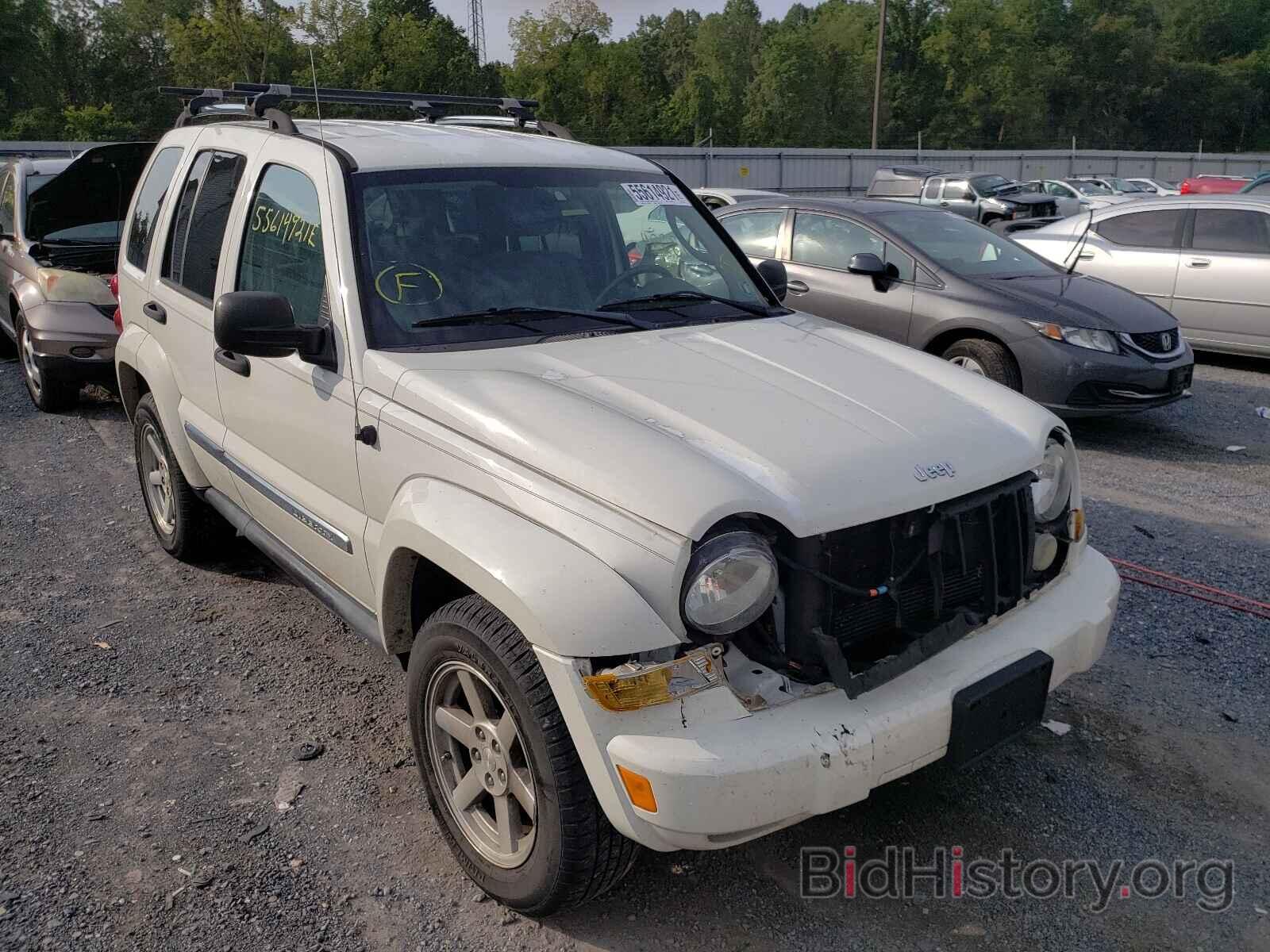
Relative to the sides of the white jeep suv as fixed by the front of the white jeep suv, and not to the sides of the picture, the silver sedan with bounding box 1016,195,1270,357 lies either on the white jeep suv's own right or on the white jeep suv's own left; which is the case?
on the white jeep suv's own left

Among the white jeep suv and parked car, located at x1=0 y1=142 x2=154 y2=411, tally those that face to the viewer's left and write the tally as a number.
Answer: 0

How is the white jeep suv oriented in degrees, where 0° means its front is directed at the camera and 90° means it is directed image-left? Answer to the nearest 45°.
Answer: approximately 315°

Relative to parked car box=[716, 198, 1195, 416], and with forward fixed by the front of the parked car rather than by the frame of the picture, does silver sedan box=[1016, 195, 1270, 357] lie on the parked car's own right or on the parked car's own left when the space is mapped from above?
on the parked car's own left

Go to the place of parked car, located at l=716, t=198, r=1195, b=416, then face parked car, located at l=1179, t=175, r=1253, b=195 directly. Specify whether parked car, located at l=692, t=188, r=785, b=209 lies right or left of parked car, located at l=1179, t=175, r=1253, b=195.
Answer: left

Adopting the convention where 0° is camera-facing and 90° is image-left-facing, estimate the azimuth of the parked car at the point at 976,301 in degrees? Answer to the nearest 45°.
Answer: approximately 315°

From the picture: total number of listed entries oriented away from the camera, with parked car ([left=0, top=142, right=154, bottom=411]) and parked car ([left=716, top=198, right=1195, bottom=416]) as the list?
0

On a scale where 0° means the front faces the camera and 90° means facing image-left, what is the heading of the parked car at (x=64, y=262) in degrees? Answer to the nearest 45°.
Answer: approximately 315°
